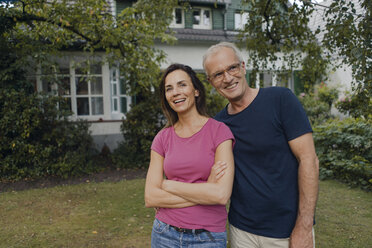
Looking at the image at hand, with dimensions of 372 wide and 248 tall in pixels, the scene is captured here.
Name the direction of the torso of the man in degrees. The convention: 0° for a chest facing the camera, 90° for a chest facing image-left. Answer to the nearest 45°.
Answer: approximately 45°

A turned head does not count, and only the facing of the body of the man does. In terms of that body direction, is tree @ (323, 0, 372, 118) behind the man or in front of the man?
behind

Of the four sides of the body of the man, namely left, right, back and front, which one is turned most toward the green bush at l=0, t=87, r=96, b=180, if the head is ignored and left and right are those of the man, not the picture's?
right

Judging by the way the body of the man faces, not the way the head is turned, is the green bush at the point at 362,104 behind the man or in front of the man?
behind
